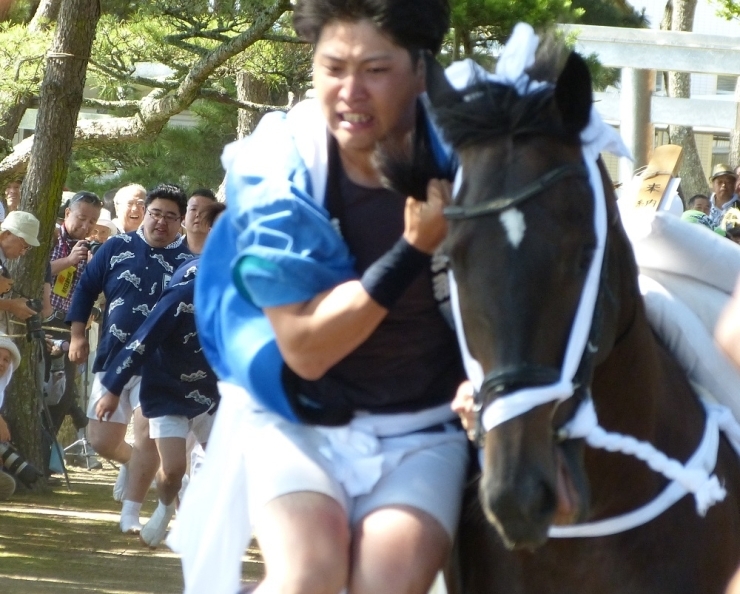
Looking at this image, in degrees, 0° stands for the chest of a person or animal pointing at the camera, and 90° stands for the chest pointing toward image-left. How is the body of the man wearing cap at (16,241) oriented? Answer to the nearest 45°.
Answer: approximately 270°

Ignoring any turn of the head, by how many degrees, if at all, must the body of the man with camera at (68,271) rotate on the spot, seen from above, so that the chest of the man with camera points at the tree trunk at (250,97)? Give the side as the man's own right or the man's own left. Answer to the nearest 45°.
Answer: approximately 90° to the man's own left

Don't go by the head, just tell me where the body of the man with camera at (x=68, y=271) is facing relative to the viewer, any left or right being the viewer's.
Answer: facing the viewer and to the right of the viewer

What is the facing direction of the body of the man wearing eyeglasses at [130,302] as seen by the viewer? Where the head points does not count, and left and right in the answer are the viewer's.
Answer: facing the viewer

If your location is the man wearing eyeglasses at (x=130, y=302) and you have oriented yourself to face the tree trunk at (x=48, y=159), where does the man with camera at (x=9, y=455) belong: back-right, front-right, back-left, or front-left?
front-left

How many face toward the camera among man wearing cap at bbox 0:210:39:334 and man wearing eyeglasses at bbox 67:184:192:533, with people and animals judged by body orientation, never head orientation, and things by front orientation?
1

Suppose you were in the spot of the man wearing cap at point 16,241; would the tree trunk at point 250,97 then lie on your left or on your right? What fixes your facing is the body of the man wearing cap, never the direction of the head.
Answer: on your left

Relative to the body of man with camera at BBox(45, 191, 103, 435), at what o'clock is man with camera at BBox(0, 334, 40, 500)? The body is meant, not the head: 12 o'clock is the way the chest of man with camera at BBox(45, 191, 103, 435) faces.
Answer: man with camera at BBox(0, 334, 40, 500) is roughly at 2 o'clock from man with camera at BBox(45, 191, 103, 435).

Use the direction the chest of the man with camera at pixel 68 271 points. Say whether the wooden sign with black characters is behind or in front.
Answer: in front

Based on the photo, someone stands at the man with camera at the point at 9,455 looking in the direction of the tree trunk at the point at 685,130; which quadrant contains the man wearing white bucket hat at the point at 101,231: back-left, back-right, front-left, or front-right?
front-left

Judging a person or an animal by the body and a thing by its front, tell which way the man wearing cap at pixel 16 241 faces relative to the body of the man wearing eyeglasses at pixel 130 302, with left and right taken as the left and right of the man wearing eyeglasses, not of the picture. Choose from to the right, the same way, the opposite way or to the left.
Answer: to the left

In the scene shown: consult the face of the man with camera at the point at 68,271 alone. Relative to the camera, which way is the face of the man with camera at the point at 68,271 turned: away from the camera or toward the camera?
toward the camera
